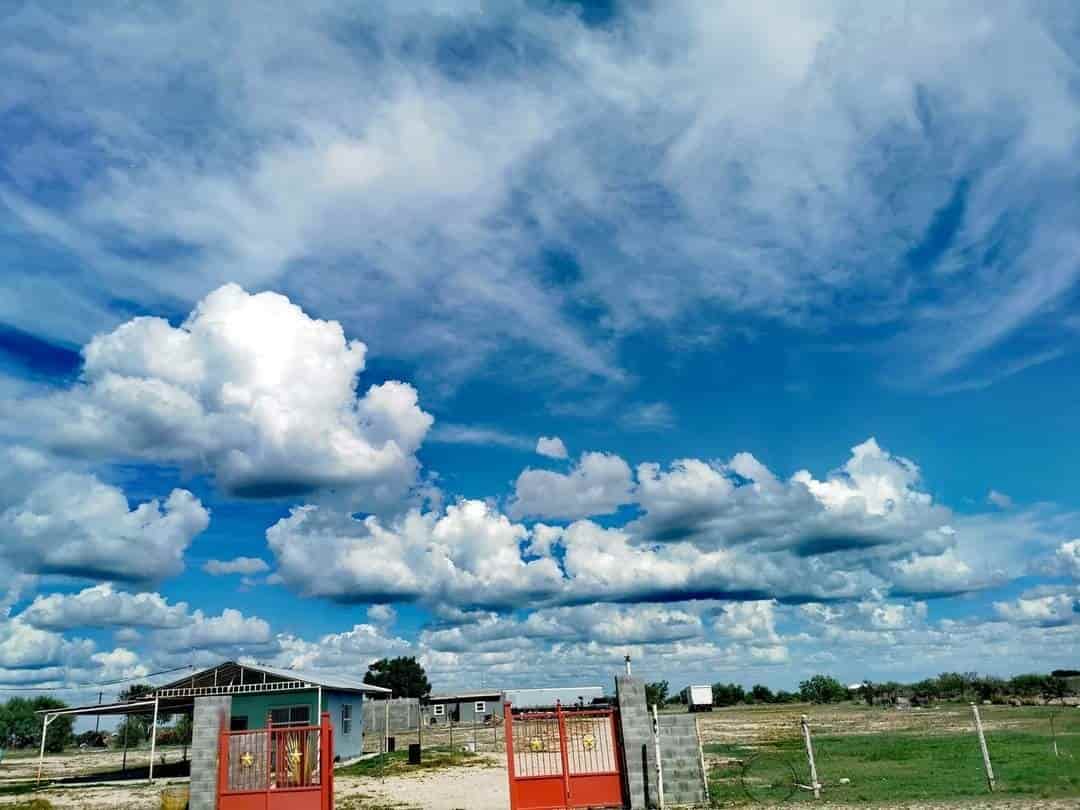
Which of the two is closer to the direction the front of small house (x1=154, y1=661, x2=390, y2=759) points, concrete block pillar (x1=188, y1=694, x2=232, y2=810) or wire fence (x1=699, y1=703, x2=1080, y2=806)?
the concrete block pillar

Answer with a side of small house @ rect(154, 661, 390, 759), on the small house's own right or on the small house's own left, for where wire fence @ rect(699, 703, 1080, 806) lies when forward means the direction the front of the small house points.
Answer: on the small house's own left

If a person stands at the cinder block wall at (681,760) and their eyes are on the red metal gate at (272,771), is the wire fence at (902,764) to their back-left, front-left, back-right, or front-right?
back-right

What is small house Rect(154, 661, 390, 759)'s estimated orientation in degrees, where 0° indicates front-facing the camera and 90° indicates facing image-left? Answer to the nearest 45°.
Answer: approximately 45°

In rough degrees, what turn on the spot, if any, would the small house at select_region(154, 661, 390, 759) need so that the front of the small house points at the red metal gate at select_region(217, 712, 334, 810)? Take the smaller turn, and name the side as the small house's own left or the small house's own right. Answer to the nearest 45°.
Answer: approximately 45° to the small house's own left

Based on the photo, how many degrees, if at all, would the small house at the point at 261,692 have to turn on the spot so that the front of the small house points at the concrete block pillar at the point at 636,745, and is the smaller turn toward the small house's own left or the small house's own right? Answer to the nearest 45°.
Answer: approximately 45° to the small house's own left

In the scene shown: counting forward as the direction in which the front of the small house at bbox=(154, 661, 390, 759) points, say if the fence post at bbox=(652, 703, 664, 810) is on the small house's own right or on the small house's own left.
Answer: on the small house's own left
